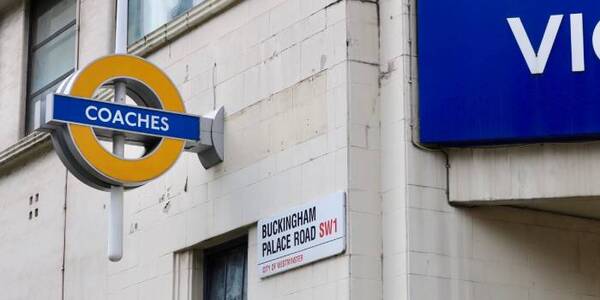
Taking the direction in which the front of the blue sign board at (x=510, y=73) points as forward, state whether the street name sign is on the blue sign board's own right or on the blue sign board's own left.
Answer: on the blue sign board's own right

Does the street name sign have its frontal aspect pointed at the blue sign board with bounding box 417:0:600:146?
no

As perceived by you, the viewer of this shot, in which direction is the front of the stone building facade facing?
facing the viewer and to the left of the viewer

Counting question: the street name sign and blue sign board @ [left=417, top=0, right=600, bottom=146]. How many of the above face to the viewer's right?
0

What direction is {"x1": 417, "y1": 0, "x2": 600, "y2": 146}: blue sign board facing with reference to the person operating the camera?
facing the viewer
